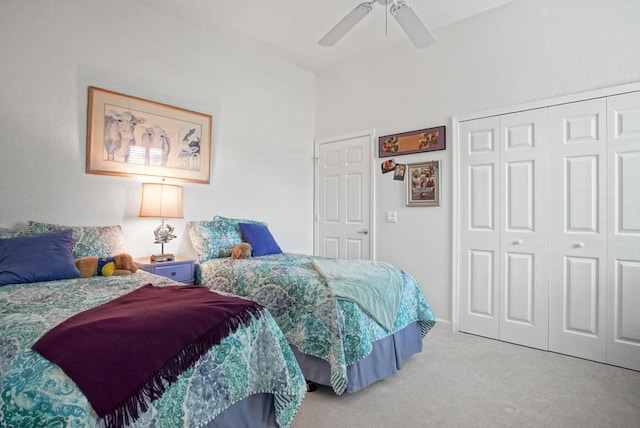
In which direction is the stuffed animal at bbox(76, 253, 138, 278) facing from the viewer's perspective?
to the viewer's right

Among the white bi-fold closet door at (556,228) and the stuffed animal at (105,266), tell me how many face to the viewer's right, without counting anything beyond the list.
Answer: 1

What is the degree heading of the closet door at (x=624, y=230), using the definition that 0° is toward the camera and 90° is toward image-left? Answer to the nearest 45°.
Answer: approximately 45°

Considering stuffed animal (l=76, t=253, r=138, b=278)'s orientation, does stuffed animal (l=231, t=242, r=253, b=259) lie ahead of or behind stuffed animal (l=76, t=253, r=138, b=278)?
ahead

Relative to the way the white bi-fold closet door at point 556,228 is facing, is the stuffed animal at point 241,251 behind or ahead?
ahead

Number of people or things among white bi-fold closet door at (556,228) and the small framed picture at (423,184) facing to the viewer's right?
0

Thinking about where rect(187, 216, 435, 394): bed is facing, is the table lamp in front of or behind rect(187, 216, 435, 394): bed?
behind

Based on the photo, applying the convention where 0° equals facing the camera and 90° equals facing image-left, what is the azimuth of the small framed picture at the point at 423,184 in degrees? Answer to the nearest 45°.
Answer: approximately 45°
